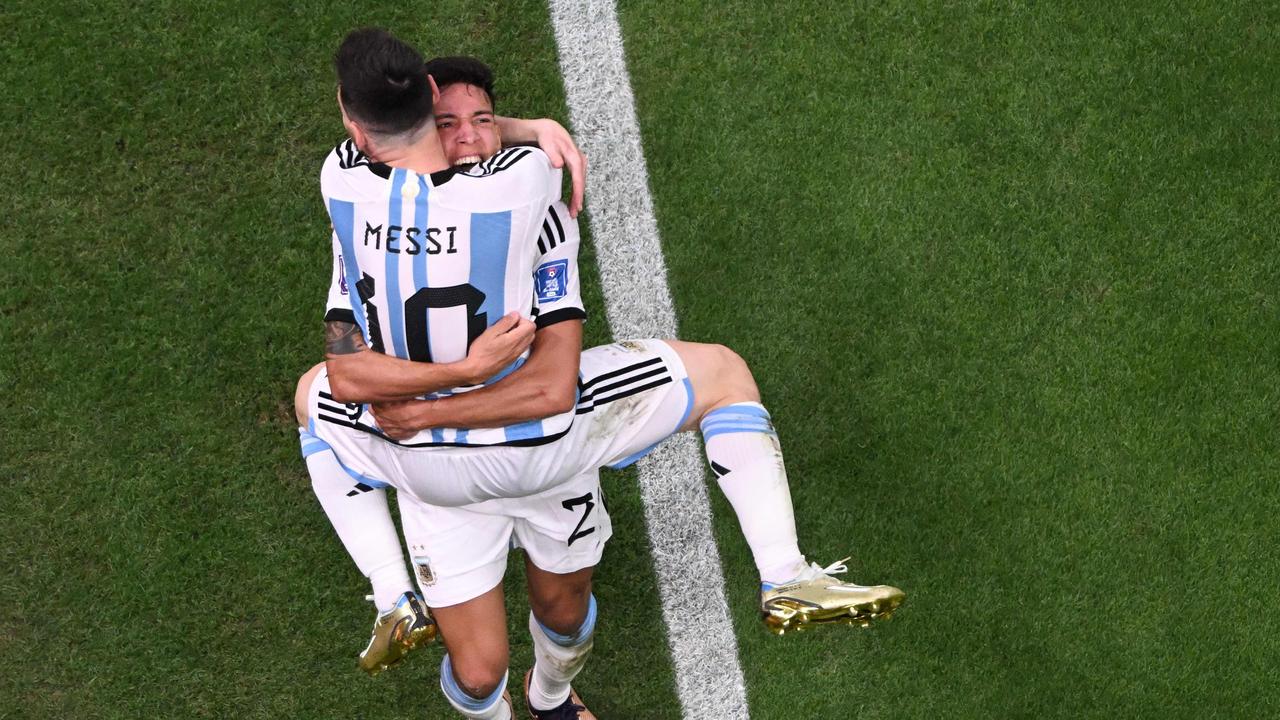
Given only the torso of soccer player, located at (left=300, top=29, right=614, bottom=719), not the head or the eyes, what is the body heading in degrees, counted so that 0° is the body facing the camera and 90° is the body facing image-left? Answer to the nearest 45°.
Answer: approximately 180°

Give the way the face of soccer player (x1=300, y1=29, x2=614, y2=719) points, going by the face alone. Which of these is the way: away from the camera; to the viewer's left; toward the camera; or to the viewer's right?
away from the camera
